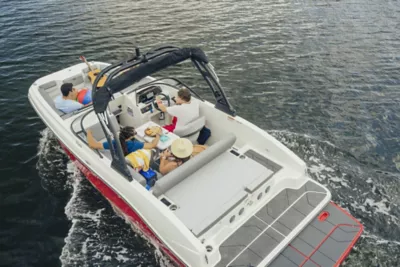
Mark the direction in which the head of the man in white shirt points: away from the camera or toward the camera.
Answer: away from the camera

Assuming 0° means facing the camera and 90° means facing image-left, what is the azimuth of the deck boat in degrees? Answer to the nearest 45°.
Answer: approximately 135°
